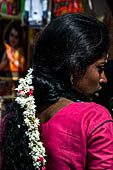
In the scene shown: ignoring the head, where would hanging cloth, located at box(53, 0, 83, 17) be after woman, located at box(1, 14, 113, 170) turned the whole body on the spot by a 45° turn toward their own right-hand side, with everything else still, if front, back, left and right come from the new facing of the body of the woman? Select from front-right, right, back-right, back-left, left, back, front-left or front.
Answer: left

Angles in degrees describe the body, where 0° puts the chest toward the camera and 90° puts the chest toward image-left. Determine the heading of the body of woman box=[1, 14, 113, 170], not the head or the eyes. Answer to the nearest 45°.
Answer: approximately 225°

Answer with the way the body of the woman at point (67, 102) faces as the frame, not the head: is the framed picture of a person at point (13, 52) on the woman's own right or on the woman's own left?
on the woman's own left
